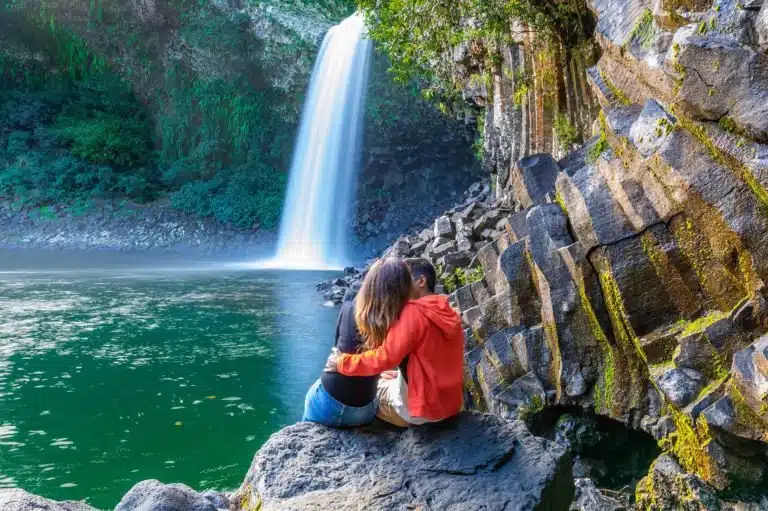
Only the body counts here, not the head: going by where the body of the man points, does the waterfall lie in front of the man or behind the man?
in front

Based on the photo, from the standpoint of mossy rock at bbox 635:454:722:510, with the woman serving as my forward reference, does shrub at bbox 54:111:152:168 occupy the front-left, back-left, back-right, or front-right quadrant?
front-right

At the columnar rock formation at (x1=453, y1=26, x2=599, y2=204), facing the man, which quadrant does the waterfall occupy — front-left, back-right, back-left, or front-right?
back-right

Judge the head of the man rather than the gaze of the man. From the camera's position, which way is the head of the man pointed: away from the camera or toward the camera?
away from the camera

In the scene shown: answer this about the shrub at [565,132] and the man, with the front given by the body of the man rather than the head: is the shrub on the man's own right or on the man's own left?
on the man's own right

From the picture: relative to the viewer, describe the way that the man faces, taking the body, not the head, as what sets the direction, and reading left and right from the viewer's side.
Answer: facing away from the viewer and to the left of the viewer

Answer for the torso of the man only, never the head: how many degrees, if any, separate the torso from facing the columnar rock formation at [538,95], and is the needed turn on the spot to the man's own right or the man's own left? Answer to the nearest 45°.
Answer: approximately 45° to the man's own right

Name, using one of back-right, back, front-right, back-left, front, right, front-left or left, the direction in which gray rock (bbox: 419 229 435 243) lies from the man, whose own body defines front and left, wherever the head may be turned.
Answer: front-right
